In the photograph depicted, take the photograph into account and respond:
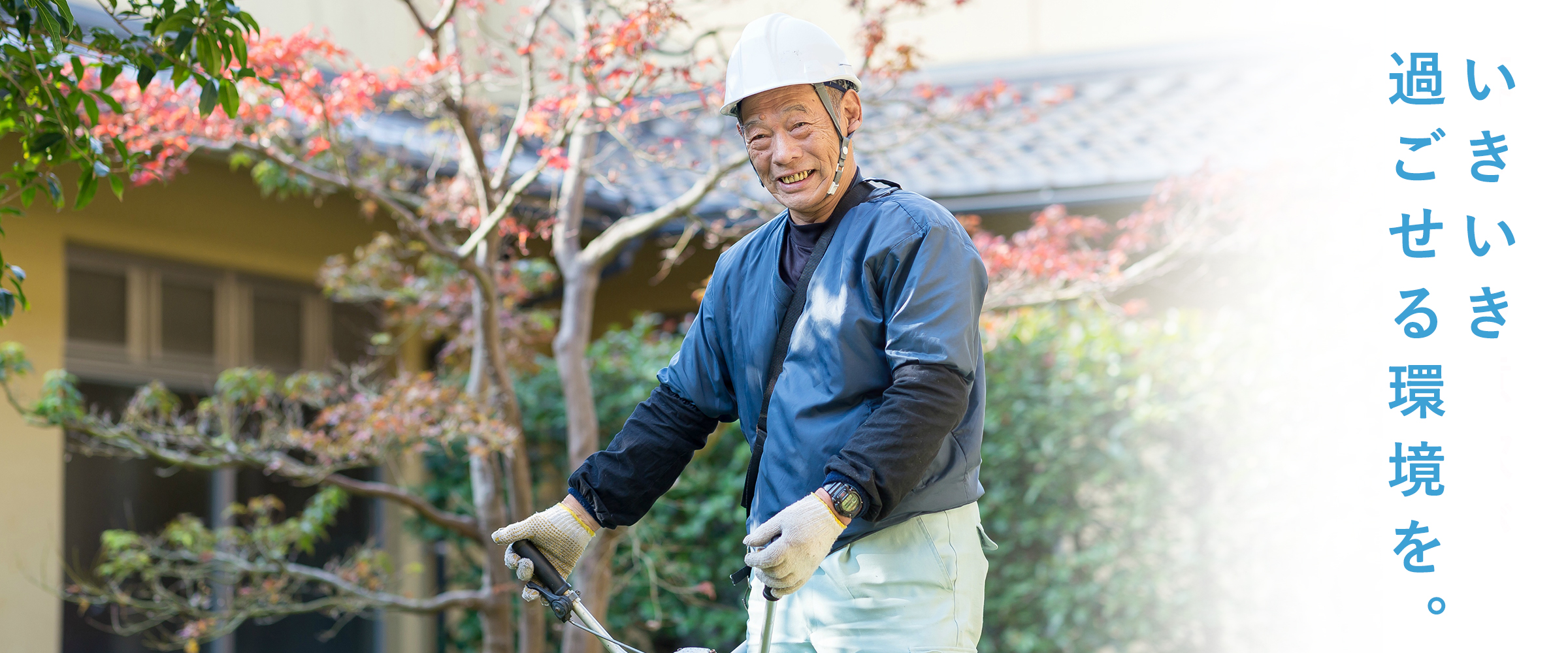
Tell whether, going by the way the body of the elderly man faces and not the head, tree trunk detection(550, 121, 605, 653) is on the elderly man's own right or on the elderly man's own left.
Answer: on the elderly man's own right

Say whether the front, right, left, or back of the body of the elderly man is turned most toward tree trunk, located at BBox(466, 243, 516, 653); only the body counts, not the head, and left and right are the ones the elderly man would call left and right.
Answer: right

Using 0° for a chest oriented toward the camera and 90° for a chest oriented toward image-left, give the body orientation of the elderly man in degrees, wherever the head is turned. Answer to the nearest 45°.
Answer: approximately 45°
